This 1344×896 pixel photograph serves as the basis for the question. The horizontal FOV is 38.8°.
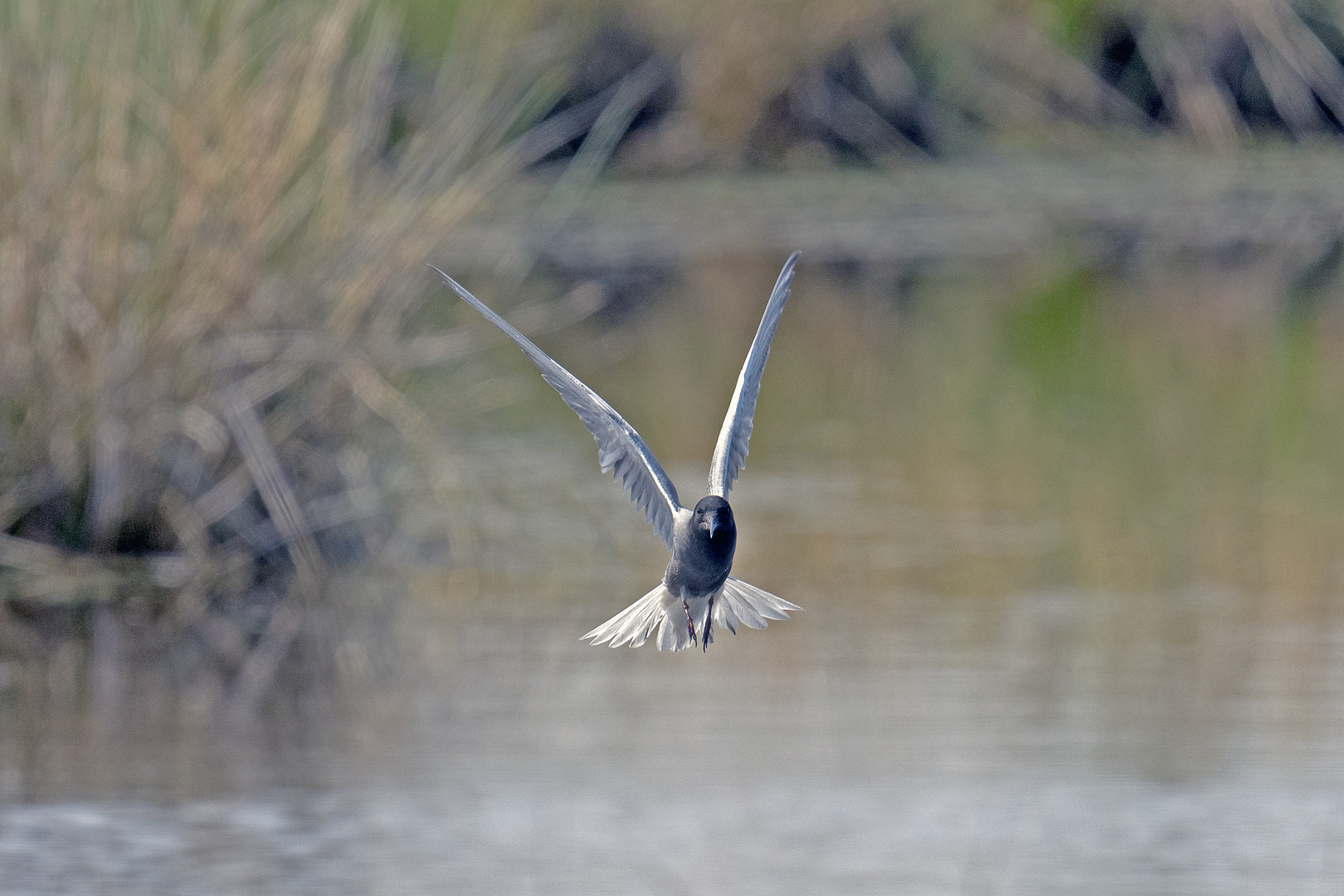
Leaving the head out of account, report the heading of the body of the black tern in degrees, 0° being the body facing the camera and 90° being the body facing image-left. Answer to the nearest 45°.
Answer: approximately 0°
